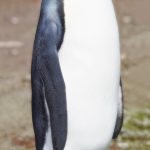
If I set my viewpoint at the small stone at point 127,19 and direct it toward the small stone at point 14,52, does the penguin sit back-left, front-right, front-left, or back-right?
front-left

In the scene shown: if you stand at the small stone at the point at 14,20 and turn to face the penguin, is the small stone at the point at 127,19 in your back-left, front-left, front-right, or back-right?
front-left

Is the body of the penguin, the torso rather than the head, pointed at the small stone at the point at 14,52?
no

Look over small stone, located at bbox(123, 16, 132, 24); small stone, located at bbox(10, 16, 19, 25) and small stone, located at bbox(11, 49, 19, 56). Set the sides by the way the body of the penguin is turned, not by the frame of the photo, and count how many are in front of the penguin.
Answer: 0

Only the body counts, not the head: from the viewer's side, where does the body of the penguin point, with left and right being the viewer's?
facing the viewer and to the right of the viewer

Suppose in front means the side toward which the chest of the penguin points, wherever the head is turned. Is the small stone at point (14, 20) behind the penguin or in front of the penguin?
behind

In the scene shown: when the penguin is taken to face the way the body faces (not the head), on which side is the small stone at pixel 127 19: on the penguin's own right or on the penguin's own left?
on the penguin's own left
